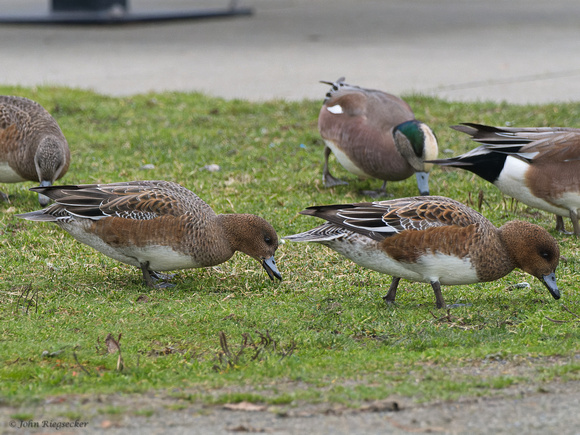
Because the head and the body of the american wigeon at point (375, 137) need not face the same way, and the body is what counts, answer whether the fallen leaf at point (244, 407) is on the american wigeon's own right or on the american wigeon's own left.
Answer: on the american wigeon's own right

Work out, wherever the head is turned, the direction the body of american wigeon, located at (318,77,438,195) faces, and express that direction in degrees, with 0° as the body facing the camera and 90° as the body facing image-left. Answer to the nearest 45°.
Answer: approximately 315°

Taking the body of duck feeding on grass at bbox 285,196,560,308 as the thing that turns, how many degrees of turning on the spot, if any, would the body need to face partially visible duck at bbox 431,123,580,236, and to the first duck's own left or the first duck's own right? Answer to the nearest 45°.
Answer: approximately 90° to the first duck's own left

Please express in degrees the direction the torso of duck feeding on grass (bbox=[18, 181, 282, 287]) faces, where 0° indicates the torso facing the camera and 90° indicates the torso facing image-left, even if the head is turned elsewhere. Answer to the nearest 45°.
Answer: approximately 270°

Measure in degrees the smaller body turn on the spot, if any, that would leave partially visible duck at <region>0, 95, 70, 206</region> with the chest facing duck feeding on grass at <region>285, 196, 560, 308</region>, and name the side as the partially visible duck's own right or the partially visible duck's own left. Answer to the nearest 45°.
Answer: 0° — it already faces it

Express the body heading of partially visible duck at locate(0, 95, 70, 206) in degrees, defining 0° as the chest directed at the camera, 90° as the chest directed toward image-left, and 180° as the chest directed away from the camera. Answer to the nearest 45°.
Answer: approximately 315°

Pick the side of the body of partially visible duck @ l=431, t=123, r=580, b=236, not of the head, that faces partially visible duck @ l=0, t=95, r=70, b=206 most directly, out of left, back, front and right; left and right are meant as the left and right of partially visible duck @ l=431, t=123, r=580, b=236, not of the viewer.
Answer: back

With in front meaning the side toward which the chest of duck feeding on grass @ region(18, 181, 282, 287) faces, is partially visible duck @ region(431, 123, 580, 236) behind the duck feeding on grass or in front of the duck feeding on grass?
in front

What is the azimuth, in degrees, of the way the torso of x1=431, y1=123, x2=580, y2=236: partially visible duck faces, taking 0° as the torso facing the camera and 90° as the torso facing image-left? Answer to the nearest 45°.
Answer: approximately 270°

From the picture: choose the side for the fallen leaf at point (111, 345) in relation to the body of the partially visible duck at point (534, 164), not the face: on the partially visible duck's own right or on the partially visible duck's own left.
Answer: on the partially visible duck's own right

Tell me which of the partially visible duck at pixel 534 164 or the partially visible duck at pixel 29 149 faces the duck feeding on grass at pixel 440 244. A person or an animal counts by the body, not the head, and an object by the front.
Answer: the partially visible duck at pixel 29 149

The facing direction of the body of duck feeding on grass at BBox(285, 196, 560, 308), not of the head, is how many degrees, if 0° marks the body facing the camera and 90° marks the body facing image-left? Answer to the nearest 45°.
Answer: approximately 270°
